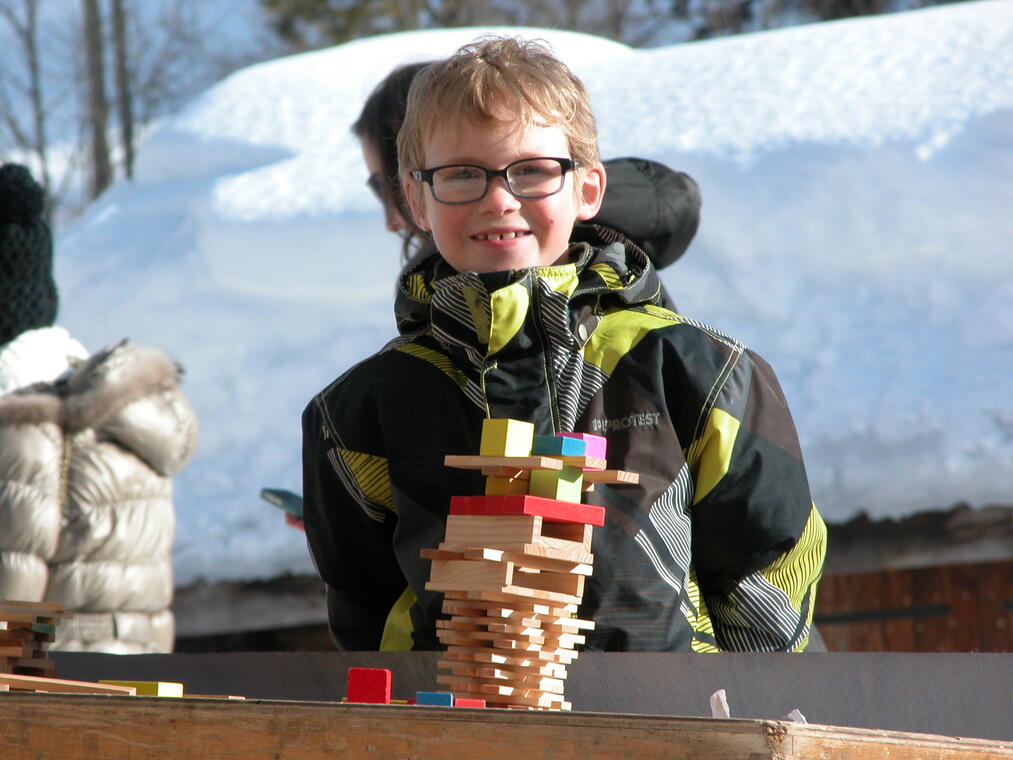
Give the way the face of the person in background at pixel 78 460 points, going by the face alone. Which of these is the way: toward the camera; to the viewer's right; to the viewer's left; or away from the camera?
away from the camera

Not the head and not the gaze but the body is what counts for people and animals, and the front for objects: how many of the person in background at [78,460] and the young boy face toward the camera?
1

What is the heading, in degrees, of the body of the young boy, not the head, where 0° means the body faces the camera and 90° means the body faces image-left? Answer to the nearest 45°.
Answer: approximately 0°

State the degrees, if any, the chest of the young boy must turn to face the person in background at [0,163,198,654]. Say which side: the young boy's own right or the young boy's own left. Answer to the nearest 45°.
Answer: approximately 135° to the young boy's own right
